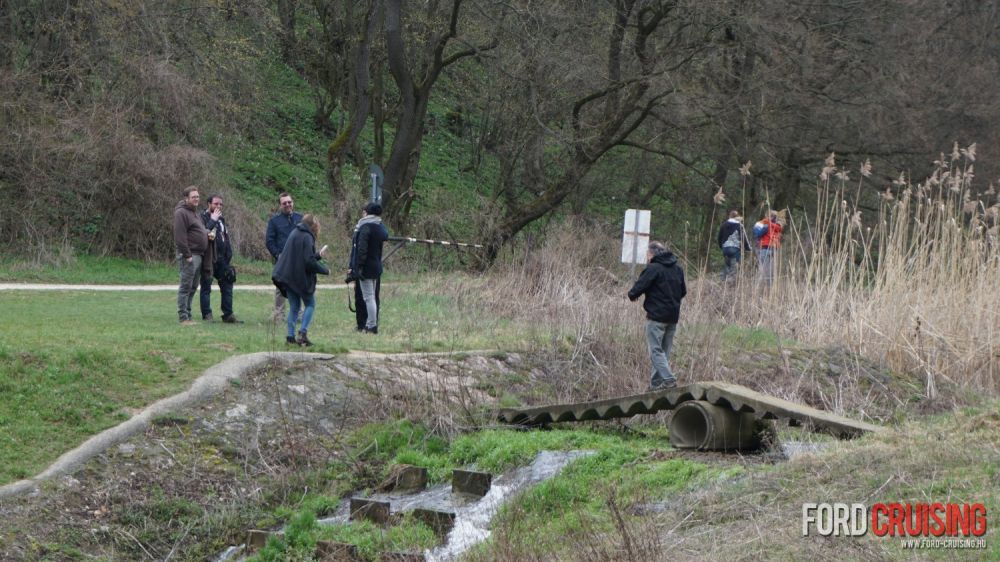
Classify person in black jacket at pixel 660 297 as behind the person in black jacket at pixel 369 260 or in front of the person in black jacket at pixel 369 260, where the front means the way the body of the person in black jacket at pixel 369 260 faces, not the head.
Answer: behind

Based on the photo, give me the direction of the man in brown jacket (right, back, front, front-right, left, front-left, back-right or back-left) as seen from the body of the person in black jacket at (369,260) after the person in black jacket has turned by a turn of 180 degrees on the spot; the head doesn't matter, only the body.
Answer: back

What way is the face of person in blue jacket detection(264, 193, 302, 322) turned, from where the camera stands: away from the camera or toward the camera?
toward the camera

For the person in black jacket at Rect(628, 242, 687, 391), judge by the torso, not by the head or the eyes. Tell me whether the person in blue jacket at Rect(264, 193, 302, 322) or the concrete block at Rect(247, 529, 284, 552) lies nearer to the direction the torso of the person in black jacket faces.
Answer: the person in blue jacket

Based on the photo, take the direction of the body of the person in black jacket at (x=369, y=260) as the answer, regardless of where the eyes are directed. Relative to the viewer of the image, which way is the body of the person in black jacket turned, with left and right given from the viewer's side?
facing to the left of the viewer

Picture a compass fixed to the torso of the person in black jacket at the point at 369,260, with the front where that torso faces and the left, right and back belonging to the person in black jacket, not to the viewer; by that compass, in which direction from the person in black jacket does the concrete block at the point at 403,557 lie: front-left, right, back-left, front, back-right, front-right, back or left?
left

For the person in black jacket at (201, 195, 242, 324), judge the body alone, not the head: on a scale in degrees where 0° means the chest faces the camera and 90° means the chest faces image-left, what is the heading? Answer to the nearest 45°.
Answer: approximately 315°

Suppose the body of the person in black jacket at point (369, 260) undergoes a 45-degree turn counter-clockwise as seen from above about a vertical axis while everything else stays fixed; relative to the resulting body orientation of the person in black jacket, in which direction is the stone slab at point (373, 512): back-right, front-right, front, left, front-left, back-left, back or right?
front-left

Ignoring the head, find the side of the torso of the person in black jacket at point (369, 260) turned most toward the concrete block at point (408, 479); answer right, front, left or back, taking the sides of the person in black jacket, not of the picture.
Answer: left

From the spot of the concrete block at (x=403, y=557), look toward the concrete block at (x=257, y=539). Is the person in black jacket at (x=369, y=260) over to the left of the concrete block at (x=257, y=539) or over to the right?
right

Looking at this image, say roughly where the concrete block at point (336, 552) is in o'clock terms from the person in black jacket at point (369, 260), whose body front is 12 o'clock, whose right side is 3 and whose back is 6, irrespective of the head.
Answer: The concrete block is roughly at 9 o'clock from the person in black jacket.

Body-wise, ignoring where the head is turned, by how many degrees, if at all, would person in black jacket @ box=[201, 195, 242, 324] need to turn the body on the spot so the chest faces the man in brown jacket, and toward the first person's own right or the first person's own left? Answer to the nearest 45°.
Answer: approximately 90° to the first person's own right
